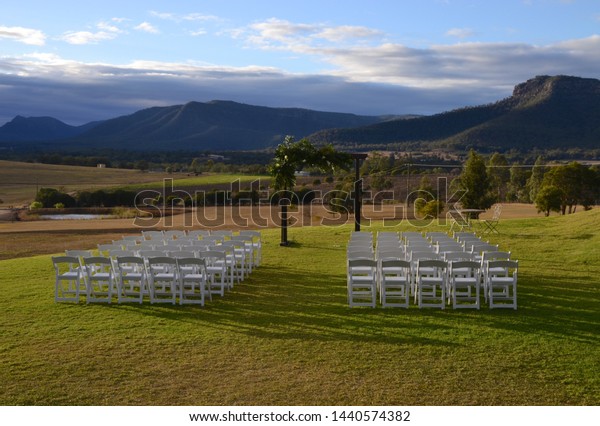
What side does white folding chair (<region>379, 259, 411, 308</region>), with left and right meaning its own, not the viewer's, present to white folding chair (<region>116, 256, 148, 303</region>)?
left

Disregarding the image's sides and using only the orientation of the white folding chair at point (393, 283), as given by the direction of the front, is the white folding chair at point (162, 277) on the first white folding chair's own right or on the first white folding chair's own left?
on the first white folding chair's own left

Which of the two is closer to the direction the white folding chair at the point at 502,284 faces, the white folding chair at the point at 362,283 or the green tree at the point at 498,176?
the green tree

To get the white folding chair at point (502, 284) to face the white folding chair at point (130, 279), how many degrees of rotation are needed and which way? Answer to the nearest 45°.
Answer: approximately 90° to its left

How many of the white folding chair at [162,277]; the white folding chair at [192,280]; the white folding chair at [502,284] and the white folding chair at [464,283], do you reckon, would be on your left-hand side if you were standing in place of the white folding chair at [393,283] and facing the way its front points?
2

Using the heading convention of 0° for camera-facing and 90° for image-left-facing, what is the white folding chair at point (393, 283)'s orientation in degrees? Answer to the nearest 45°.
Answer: approximately 180°

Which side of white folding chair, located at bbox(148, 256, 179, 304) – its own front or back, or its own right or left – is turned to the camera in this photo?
back

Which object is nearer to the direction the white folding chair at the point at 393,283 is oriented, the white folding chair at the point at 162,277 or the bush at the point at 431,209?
the bush

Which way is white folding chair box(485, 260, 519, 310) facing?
away from the camera

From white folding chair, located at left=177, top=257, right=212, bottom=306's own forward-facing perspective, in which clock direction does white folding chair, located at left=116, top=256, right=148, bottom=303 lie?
white folding chair, located at left=116, top=256, right=148, bottom=303 is roughly at 10 o'clock from white folding chair, located at left=177, top=257, right=212, bottom=306.

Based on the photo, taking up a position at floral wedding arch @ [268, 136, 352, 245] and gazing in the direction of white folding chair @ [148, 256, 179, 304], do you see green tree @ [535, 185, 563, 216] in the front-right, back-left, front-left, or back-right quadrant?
back-left

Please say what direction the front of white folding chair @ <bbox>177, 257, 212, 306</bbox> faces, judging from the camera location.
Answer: facing away from the viewer

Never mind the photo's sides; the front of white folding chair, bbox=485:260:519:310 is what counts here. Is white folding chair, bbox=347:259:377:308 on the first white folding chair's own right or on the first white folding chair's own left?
on the first white folding chair's own left

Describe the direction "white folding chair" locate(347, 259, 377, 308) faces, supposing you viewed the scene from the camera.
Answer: facing away from the viewer
